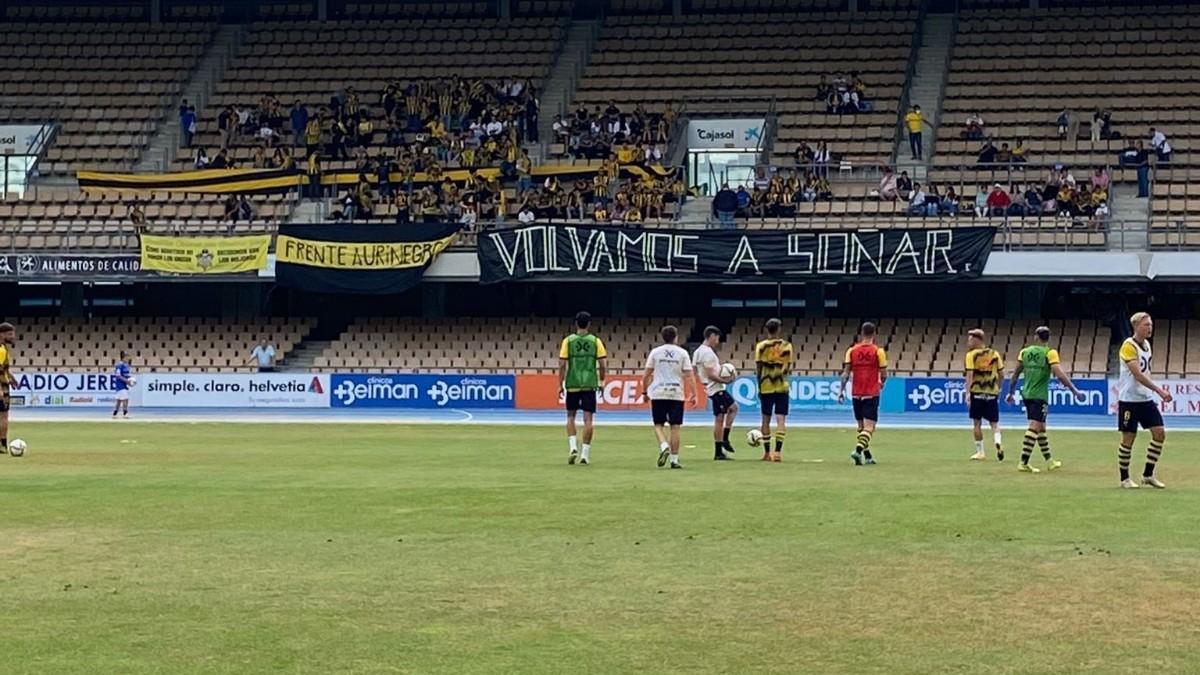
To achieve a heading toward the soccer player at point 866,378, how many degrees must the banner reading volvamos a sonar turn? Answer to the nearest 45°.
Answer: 0° — it already faces them

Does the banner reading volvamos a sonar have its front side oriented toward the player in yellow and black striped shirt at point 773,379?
yes

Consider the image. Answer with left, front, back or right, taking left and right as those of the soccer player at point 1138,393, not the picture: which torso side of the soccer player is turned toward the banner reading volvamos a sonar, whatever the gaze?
back

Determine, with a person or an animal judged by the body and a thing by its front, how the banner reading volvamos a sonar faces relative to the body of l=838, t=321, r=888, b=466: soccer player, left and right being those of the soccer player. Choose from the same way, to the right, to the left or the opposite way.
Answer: the opposite way

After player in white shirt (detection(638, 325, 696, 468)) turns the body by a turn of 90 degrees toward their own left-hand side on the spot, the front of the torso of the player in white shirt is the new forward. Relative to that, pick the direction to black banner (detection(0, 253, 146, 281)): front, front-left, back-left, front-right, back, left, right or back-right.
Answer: front-right

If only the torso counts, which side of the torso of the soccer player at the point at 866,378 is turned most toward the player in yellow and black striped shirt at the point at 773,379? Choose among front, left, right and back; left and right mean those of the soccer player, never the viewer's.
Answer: left

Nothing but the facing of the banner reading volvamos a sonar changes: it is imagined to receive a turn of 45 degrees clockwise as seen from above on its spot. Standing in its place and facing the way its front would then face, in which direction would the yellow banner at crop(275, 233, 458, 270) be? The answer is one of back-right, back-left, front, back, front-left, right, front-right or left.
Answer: front-right

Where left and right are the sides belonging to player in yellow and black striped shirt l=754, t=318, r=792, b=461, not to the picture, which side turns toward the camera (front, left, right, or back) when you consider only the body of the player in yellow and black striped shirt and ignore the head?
back

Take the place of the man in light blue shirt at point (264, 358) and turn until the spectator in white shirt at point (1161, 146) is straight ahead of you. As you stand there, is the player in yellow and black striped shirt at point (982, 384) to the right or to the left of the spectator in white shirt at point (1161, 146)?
right

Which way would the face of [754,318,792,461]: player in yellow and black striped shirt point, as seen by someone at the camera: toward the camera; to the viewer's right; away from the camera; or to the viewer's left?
away from the camera

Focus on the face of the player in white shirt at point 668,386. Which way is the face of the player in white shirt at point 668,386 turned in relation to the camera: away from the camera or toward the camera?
away from the camera

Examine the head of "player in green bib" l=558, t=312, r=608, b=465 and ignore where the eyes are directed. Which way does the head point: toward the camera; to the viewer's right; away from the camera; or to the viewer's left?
away from the camera

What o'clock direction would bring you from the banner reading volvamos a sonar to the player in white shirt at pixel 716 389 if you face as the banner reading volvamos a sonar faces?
The player in white shirt is roughly at 12 o'clock from the banner reading volvamos a sonar.

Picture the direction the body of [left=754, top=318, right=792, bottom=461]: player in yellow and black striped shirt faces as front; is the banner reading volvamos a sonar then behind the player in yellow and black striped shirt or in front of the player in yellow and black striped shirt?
in front
